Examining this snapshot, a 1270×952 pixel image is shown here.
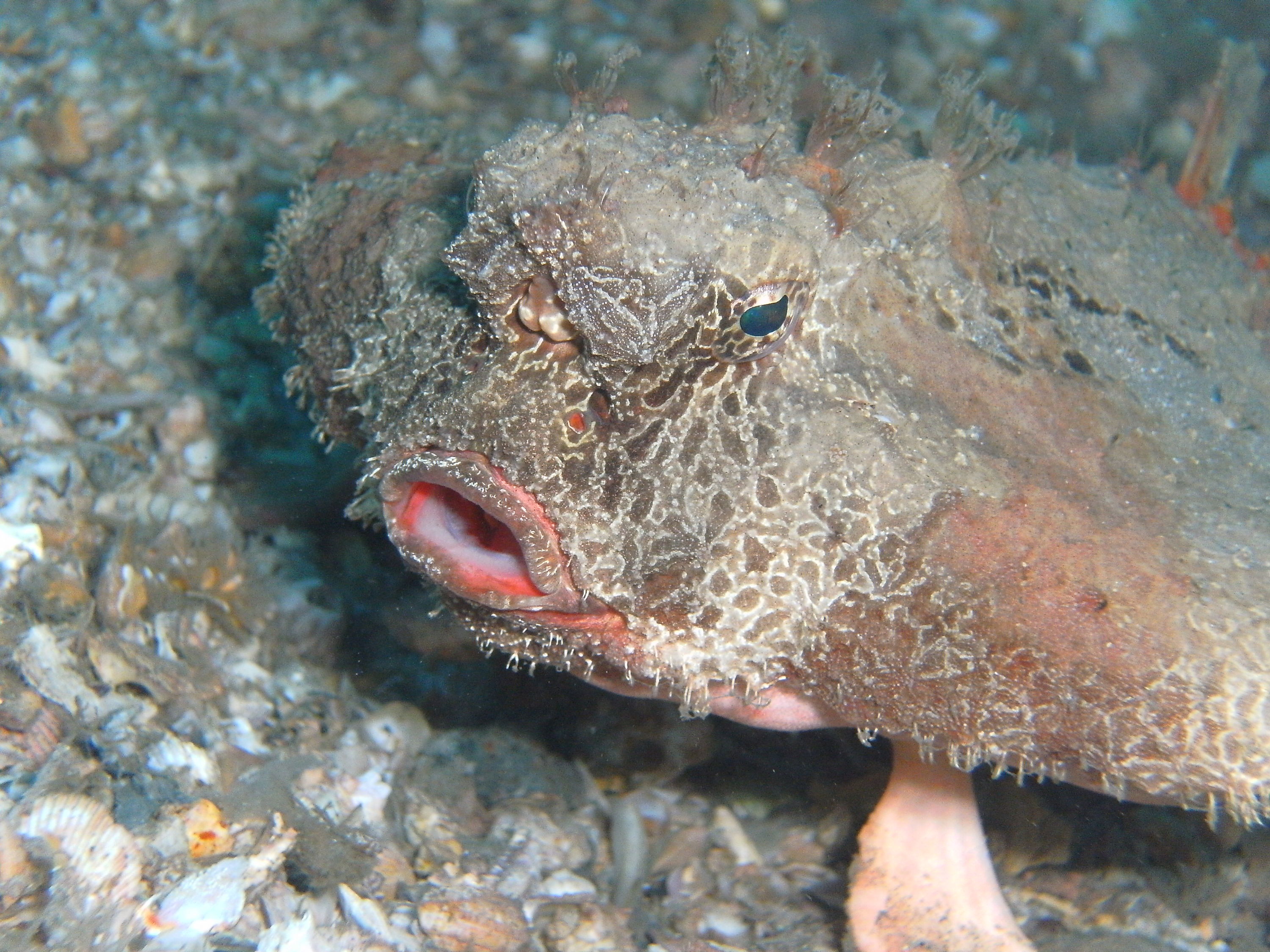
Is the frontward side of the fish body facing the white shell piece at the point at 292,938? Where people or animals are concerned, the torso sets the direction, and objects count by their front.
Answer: yes

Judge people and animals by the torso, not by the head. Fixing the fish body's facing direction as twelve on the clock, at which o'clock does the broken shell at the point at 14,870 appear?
The broken shell is roughly at 12 o'clock from the fish body.

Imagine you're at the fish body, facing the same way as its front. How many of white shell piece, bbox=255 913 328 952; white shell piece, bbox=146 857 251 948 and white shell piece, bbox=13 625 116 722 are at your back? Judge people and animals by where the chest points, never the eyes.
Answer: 0

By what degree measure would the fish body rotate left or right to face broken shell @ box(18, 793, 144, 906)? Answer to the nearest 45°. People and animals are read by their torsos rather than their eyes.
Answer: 0° — it already faces it

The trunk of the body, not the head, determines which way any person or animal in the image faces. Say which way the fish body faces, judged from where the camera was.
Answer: facing the viewer and to the left of the viewer

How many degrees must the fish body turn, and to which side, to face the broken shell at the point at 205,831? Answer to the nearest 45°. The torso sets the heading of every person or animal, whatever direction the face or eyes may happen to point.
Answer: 0° — it already faces it

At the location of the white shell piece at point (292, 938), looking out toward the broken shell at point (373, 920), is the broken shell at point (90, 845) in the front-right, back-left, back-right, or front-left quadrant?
back-left

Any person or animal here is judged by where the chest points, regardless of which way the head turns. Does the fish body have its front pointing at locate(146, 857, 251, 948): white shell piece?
yes

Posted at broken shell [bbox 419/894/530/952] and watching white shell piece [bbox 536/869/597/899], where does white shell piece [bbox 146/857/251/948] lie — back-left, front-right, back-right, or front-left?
back-left
